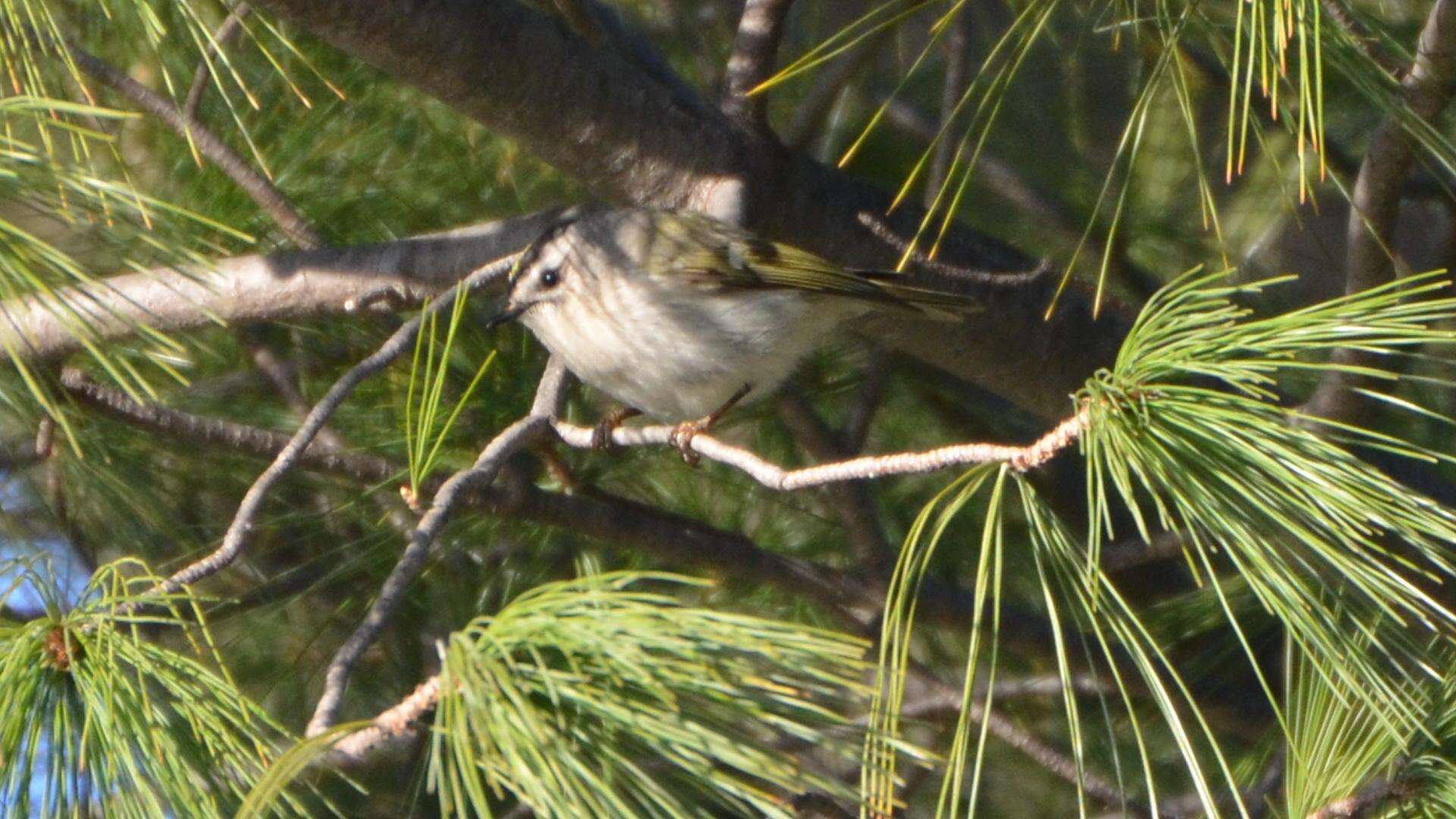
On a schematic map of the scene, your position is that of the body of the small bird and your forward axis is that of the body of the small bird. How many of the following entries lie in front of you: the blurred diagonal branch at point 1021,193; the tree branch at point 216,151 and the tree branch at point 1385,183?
1

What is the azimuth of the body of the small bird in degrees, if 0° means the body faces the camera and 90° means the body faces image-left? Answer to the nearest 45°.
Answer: approximately 90°

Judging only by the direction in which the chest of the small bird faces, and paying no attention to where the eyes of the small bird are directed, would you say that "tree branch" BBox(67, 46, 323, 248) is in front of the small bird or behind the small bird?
in front

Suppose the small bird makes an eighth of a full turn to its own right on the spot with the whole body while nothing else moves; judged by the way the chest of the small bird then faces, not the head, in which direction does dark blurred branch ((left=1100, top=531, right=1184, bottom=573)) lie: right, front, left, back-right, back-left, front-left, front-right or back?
back-right

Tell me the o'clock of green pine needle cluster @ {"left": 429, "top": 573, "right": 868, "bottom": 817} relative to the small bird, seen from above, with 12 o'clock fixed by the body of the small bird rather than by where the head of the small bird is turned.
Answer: The green pine needle cluster is roughly at 9 o'clock from the small bird.

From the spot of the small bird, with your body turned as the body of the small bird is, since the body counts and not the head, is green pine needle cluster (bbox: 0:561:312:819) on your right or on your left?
on your left

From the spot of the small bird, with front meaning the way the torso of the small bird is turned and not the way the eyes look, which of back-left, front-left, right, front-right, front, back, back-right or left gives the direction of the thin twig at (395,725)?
front
